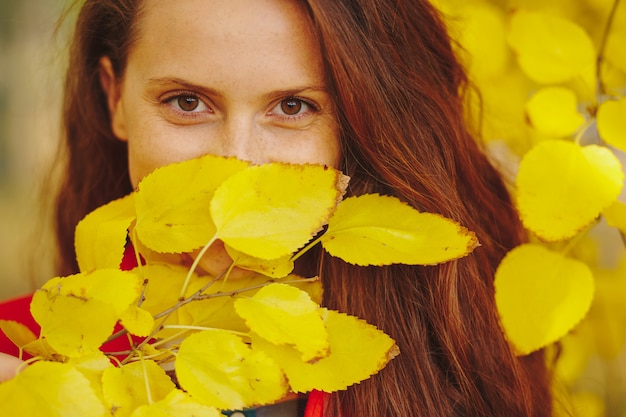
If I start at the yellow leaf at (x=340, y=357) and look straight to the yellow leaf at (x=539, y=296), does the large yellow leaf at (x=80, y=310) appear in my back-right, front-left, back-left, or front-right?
back-left

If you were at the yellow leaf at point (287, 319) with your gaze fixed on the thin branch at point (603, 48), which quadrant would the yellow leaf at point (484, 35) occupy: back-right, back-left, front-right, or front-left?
front-left

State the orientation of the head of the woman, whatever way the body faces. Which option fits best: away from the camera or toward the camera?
toward the camera
